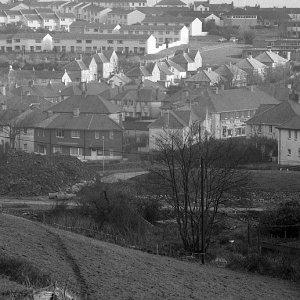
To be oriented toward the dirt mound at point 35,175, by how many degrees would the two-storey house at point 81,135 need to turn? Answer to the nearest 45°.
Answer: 0° — it already faces it

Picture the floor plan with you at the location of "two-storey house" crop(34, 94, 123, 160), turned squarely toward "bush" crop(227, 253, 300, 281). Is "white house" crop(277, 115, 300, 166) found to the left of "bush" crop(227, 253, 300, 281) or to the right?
left

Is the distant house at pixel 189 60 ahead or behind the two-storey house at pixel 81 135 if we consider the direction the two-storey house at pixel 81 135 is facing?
behind

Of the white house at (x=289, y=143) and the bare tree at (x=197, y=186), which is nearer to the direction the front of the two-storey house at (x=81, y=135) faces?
the bare tree

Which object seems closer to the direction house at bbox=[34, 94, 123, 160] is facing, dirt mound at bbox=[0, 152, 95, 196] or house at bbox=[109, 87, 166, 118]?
the dirt mound

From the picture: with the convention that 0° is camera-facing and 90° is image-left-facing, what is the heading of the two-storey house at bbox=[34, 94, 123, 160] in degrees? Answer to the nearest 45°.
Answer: approximately 0°
